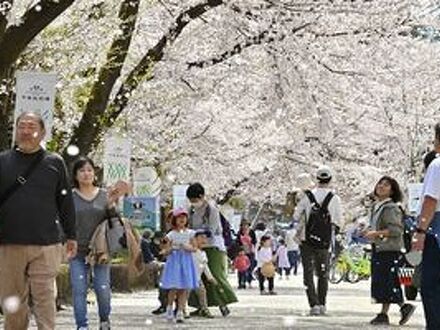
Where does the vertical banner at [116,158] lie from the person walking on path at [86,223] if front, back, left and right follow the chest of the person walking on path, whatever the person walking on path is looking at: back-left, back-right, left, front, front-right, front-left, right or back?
back

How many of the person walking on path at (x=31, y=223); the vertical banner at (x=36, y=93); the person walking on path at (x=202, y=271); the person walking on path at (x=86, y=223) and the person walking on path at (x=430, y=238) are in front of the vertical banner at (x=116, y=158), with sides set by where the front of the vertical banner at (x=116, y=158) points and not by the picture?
5

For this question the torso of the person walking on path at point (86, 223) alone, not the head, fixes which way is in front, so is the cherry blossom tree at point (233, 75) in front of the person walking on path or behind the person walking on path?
behind

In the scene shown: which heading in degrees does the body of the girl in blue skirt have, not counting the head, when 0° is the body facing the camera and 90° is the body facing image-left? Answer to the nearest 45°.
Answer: approximately 0°

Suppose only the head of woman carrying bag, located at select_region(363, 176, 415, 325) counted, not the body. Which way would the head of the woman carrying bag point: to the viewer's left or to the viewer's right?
to the viewer's left

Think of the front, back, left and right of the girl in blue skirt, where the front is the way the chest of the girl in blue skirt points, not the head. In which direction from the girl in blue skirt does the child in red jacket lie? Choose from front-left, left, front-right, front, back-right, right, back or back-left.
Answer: back
